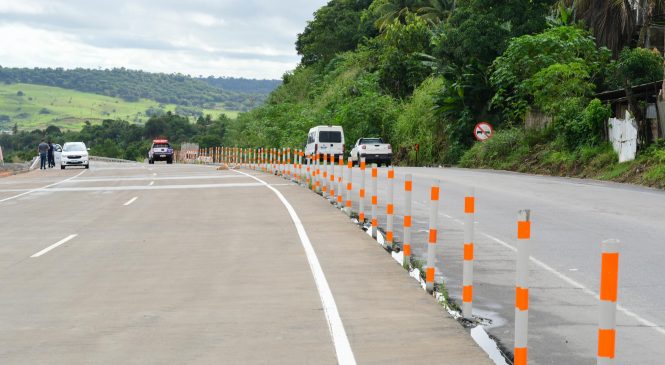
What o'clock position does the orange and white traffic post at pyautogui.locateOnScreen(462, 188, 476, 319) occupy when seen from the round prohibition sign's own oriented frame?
The orange and white traffic post is roughly at 12 o'clock from the round prohibition sign.

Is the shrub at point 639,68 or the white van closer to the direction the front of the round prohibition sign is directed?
the shrub

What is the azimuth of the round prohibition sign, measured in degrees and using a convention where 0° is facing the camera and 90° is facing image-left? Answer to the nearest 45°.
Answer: approximately 0°
